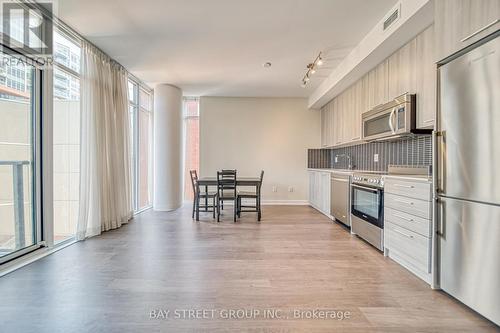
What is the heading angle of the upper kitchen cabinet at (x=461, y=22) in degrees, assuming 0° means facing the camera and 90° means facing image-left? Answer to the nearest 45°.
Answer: approximately 45°

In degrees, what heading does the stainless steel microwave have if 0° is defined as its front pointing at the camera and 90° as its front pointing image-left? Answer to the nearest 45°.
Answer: approximately 45°

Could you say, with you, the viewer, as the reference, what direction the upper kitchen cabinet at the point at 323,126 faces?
facing to the left of the viewer

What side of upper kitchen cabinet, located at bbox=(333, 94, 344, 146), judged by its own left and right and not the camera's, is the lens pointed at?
left

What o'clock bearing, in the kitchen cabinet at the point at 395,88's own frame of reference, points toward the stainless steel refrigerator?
The stainless steel refrigerator is roughly at 10 o'clock from the kitchen cabinet.

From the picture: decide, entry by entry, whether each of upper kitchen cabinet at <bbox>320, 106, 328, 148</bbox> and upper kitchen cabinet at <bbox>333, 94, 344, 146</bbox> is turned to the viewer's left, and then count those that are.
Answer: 2

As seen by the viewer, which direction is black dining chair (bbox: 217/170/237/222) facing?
away from the camera

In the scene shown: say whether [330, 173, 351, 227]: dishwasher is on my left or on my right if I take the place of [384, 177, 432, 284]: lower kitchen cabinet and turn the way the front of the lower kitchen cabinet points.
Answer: on my right

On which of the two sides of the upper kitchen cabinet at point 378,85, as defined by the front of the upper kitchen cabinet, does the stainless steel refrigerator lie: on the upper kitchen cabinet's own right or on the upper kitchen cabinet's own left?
on the upper kitchen cabinet's own left

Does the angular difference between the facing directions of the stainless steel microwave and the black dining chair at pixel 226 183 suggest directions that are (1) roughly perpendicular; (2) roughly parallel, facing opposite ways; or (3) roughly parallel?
roughly perpendicular
